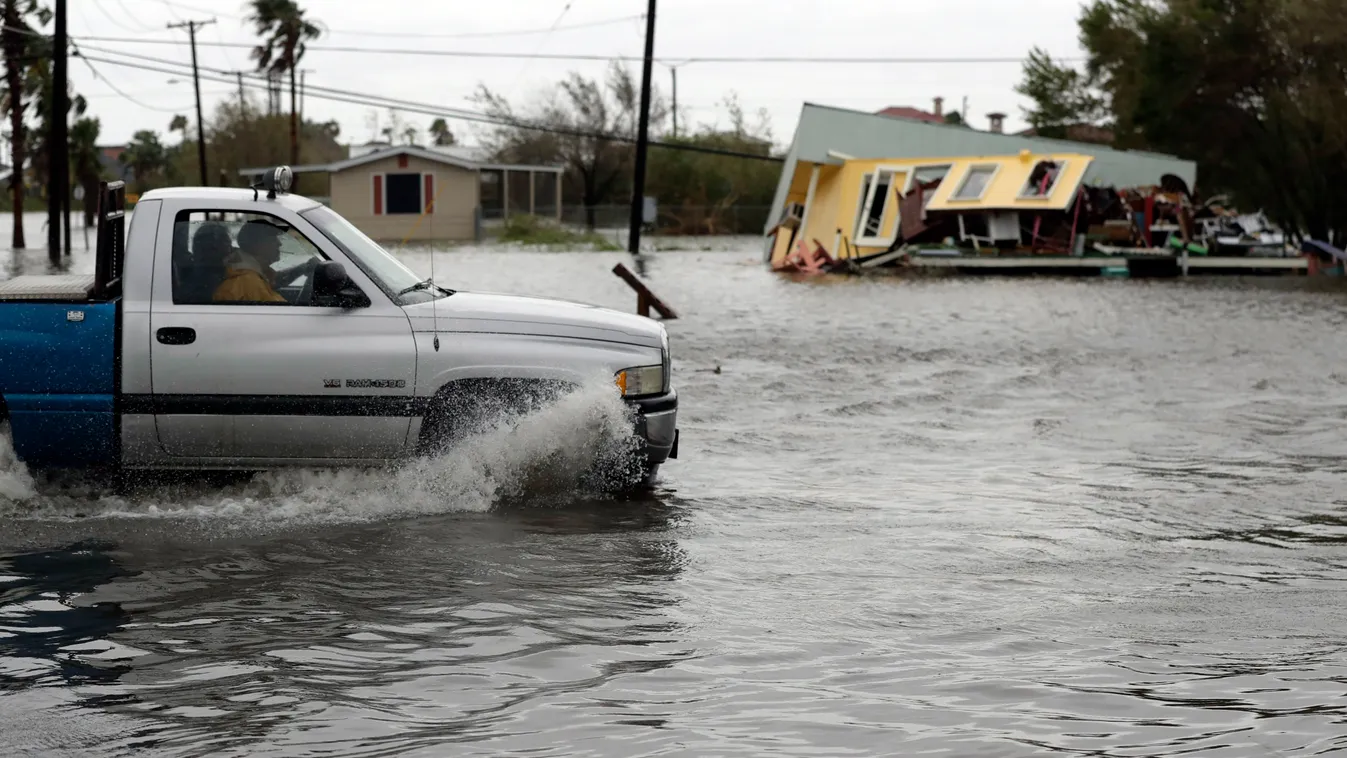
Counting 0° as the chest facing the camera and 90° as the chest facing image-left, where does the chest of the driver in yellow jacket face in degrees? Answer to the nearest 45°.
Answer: approximately 270°

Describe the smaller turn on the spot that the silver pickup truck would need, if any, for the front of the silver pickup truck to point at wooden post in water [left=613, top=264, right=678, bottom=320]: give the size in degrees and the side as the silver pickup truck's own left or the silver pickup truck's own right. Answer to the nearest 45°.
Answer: approximately 90° to the silver pickup truck's own left

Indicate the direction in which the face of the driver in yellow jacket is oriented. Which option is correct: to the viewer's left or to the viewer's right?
to the viewer's right

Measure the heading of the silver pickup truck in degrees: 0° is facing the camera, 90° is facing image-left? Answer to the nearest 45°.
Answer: approximately 270°

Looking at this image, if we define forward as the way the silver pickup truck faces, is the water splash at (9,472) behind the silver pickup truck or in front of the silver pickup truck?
behind

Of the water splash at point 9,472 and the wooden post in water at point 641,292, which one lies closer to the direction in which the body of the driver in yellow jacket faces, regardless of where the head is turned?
the wooden post in water

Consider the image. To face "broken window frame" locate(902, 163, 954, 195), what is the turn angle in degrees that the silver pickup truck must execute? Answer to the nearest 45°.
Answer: approximately 45° to its left

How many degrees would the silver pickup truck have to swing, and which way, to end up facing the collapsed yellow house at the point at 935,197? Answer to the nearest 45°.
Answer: approximately 45° to its left
